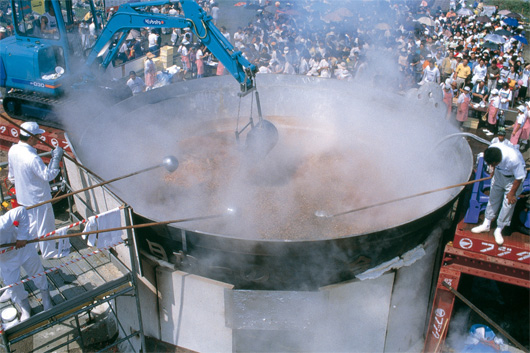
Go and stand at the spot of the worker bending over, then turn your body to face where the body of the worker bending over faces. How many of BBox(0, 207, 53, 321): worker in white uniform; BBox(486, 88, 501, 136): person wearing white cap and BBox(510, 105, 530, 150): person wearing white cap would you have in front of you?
1

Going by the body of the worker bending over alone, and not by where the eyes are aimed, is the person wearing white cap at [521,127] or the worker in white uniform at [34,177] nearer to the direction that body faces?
the worker in white uniform

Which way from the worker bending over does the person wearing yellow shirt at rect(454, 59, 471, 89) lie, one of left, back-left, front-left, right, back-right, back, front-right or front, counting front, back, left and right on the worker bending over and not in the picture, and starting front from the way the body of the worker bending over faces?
back-right

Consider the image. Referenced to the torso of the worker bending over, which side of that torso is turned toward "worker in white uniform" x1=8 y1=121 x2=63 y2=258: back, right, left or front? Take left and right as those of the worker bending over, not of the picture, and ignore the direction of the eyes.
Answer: front

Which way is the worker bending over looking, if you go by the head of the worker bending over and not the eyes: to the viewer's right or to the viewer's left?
to the viewer's left

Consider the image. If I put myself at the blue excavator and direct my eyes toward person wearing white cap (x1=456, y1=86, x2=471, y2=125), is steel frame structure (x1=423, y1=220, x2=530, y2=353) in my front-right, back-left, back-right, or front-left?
front-right

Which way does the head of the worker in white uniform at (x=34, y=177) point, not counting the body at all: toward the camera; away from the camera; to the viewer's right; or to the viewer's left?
to the viewer's right

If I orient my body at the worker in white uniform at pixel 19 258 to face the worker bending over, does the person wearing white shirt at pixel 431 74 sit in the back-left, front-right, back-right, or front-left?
front-left

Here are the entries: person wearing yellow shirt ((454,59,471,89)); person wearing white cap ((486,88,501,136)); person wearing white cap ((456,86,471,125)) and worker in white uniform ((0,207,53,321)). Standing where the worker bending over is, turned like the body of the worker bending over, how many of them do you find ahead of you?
1

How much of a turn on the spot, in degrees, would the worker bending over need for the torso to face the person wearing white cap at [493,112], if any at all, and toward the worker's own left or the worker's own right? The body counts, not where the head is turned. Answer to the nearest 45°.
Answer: approximately 135° to the worker's own right

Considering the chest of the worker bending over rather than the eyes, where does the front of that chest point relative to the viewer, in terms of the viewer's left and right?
facing the viewer and to the left of the viewer

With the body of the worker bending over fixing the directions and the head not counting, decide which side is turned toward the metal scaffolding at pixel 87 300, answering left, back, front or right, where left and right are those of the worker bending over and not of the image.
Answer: front

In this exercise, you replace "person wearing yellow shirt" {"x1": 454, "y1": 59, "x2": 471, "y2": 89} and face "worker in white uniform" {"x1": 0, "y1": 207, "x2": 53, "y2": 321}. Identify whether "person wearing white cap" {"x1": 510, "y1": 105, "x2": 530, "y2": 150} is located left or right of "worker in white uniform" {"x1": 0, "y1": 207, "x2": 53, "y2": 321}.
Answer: left

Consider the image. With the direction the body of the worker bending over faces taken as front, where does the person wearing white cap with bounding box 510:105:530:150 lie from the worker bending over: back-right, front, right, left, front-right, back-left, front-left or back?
back-right

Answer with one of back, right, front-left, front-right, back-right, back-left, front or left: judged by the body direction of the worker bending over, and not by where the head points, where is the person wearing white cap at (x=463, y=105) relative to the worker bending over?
back-right

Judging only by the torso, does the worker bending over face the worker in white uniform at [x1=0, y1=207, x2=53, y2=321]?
yes

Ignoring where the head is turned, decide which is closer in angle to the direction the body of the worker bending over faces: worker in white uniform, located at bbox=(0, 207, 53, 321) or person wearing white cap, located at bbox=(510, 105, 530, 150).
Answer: the worker in white uniform

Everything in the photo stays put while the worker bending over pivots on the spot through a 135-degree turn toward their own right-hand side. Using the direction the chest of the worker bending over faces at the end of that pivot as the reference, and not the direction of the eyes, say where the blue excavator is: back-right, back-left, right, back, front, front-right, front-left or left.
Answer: left
